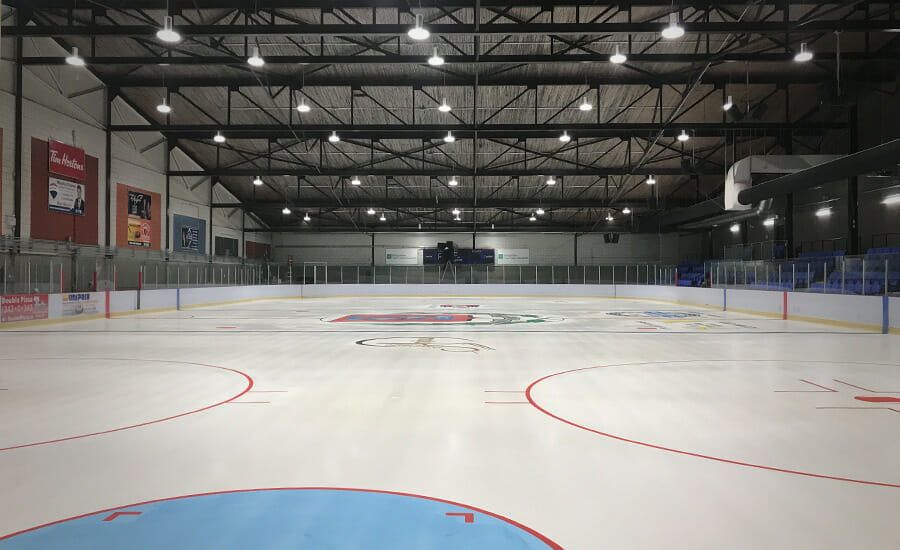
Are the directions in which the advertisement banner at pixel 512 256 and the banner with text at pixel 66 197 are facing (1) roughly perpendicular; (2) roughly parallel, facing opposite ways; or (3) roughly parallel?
roughly perpendicular

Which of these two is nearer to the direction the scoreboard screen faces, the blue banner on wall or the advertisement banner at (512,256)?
the blue banner on wall

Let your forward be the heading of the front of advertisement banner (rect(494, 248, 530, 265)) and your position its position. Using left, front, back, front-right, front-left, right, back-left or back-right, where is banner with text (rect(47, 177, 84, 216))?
front-right

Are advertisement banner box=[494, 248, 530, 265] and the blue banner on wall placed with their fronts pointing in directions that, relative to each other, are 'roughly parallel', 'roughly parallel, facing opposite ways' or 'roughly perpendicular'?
roughly perpendicular

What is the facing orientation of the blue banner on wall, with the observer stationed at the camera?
facing the viewer and to the right of the viewer

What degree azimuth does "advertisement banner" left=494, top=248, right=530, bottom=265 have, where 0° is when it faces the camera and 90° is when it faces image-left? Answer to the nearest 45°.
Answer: approximately 0°

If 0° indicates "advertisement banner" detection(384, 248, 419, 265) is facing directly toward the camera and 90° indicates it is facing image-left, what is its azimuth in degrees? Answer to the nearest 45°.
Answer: approximately 0°

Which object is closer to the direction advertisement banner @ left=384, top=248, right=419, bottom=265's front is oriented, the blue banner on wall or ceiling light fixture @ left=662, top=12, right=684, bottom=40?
the ceiling light fixture

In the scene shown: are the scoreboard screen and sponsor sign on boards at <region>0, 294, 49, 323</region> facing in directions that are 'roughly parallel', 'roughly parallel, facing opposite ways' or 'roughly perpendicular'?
roughly perpendicular

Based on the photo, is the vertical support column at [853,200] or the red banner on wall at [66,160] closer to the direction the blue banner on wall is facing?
the vertical support column

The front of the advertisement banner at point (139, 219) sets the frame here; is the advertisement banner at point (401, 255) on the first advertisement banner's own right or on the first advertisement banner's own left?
on the first advertisement banner's own left

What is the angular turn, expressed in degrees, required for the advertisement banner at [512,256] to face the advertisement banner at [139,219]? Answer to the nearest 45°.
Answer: approximately 45° to its right

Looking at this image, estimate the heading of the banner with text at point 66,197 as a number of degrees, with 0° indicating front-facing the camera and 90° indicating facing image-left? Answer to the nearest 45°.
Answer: approximately 315°

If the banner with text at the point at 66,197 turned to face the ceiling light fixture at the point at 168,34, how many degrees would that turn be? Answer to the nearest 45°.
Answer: approximately 45° to its right

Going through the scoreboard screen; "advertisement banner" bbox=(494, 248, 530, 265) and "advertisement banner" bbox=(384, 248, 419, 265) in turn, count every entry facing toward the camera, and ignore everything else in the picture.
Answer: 3

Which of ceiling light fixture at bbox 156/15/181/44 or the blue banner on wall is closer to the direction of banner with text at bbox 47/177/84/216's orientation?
the ceiling light fixture
